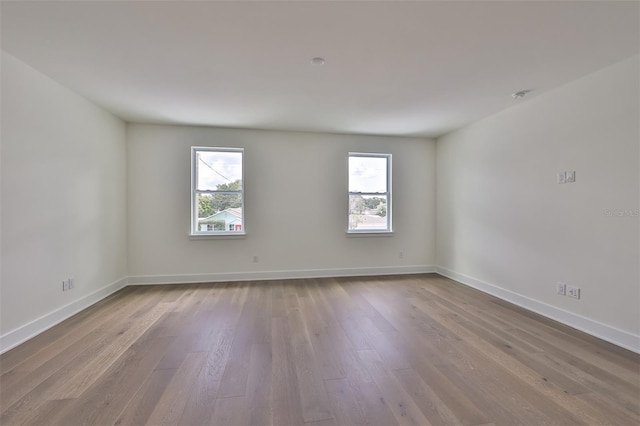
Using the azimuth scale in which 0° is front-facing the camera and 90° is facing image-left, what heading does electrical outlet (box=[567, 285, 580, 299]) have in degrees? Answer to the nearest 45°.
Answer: approximately 45°

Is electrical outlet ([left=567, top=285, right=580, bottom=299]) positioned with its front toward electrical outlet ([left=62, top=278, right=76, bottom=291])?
yes

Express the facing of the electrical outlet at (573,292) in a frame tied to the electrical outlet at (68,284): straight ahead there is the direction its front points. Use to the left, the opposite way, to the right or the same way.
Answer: the opposite way

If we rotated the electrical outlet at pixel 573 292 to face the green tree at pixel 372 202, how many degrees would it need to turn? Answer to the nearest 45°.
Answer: approximately 45° to its right

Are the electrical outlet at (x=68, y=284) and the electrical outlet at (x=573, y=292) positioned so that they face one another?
yes

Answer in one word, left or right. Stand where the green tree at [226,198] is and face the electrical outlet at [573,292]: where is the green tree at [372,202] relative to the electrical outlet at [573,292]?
left

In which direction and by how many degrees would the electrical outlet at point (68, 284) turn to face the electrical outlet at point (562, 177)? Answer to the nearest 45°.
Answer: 0° — it already faces it

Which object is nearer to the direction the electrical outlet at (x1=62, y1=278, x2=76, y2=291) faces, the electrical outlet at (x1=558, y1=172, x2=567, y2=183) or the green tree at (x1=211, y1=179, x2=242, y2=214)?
the electrical outlet

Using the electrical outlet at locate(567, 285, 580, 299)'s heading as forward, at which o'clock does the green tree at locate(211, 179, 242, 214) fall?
The green tree is roughly at 1 o'clock from the electrical outlet.

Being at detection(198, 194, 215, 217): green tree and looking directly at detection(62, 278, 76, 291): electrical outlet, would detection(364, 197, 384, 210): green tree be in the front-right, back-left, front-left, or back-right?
back-left

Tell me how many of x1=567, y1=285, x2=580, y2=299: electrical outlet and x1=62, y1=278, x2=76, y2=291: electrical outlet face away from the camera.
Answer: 0

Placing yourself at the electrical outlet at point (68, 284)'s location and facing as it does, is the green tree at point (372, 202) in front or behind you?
in front

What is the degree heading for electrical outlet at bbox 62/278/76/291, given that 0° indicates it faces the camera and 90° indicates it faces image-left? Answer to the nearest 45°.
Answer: approximately 315°
